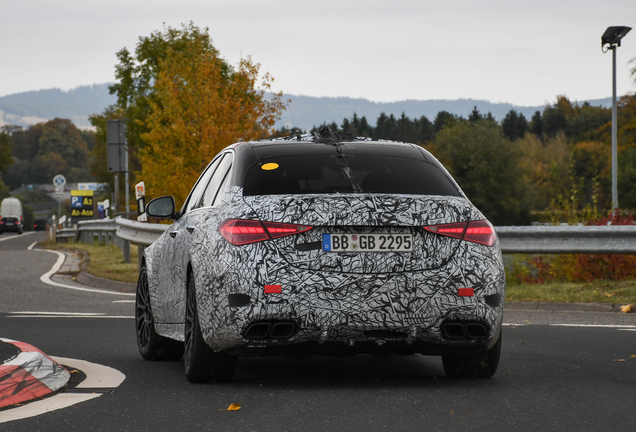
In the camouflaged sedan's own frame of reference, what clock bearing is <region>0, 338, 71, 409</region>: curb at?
The curb is roughly at 7 o'clock from the camouflaged sedan.

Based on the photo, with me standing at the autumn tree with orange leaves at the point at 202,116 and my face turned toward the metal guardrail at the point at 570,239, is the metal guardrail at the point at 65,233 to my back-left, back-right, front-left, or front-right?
back-right

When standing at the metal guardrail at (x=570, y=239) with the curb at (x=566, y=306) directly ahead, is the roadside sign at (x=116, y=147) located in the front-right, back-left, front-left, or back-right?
back-right

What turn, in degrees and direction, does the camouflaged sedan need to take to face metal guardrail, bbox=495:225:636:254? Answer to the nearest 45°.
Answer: approximately 45° to its right

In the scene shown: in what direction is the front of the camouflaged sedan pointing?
away from the camera
